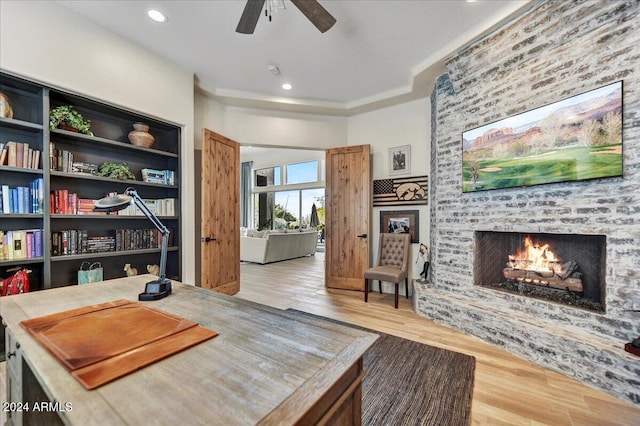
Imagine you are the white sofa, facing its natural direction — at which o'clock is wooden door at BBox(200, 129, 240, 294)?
The wooden door is roughly at 8 o'clock from the white sofa.

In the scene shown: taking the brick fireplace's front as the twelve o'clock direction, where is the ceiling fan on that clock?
The ceiling fan is roughly at 12 o'clock from the brick fireplace.

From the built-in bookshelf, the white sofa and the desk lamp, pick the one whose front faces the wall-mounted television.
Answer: the built-in bookshelf

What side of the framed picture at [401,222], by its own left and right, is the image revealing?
front

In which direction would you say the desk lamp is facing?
to the viewer's left

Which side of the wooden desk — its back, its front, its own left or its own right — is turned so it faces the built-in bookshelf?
right

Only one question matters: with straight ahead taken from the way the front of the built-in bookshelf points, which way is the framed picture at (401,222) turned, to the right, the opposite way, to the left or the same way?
to the right

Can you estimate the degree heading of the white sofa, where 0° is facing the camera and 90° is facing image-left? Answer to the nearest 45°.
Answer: approximately 135°

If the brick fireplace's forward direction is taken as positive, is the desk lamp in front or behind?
in front

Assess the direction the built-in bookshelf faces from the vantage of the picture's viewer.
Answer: facing the viewer and to the right of the viewer

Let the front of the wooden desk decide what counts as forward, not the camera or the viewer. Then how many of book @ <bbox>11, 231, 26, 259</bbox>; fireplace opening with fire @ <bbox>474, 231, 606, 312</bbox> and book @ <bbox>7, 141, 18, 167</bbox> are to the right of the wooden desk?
2

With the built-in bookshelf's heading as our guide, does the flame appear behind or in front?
in front

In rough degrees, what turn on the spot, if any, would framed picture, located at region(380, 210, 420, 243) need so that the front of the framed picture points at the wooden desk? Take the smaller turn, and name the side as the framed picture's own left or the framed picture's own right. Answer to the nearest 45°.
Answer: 0° — it already faces it

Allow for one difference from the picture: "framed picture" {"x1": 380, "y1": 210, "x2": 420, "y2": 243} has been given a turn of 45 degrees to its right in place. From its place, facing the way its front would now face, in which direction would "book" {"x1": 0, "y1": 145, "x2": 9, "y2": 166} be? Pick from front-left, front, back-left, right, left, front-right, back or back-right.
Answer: front

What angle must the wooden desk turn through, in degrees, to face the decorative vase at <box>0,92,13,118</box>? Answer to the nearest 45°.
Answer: approximately 90° to its right

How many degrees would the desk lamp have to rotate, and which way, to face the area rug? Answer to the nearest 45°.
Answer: approximately 180°
